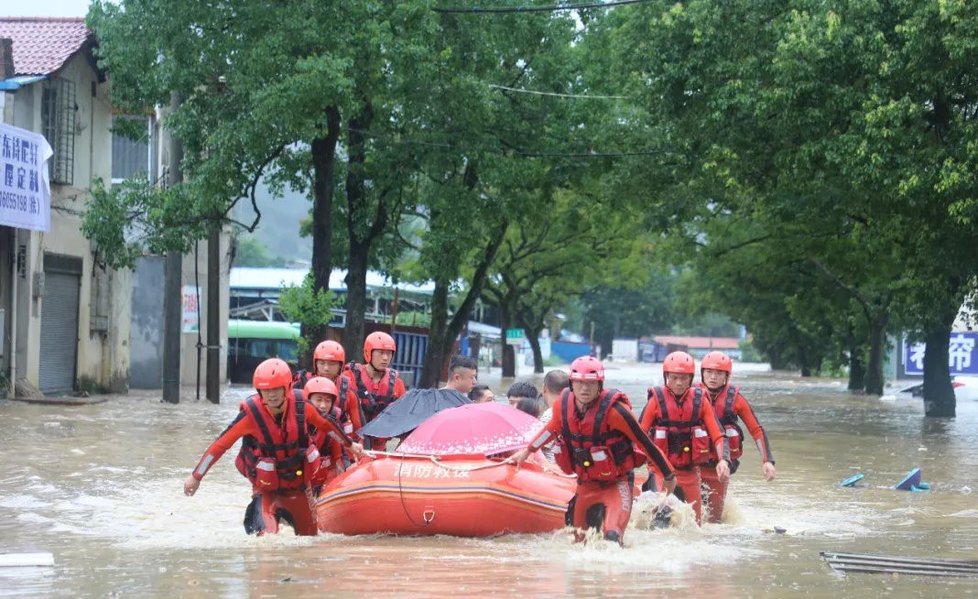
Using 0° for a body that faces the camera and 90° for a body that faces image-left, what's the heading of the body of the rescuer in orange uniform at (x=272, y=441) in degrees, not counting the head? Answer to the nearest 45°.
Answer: approximately 0°

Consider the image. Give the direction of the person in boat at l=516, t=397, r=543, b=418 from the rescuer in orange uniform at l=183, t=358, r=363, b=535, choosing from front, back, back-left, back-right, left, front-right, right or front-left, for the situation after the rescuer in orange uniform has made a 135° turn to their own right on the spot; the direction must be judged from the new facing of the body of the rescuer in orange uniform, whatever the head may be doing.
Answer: right

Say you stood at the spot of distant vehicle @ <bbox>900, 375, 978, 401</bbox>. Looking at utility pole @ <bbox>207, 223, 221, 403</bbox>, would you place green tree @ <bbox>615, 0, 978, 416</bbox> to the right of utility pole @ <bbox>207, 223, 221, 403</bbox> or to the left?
left

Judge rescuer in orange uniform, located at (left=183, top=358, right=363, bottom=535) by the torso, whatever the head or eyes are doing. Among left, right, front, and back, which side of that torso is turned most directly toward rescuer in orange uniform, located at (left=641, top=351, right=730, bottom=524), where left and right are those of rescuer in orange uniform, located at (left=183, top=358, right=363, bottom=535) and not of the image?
left

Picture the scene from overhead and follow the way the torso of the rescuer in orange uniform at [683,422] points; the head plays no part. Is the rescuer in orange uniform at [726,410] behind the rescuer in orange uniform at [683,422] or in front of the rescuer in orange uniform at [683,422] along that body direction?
behind

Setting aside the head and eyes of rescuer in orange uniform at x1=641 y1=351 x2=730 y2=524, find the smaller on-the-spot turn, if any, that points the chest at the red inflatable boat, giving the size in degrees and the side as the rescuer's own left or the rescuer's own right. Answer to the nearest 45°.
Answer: approximately 90° to the rescuer's own right

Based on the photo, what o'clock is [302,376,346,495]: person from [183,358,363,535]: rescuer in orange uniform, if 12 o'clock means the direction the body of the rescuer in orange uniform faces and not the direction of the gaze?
The person is roughly at 7 o'clock from the rescuer in orange uniform.
